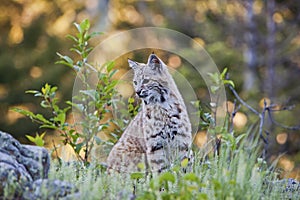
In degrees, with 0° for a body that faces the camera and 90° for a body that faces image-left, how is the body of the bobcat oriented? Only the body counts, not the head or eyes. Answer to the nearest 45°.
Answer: approximately 315°

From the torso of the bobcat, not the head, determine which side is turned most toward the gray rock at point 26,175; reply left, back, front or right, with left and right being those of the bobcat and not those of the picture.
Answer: right

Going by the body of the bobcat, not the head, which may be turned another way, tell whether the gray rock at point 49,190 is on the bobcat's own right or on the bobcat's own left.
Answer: on the bobcat's own right
